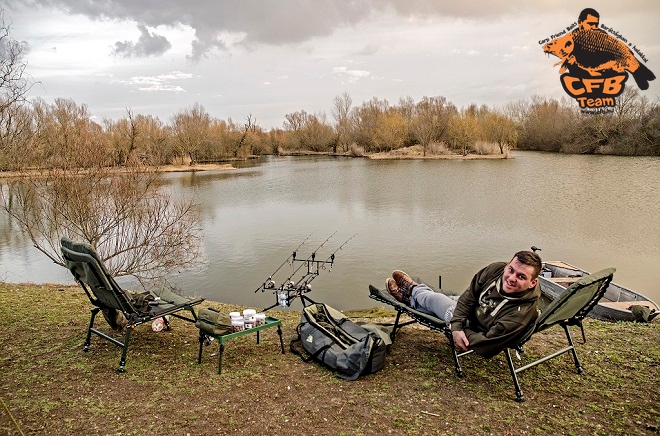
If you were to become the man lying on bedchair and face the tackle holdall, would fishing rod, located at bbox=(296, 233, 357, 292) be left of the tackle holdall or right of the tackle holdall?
right

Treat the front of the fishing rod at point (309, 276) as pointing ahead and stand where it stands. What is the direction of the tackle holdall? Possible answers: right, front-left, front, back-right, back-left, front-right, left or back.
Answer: back-right

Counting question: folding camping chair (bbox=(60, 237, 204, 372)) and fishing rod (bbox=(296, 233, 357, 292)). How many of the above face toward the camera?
0

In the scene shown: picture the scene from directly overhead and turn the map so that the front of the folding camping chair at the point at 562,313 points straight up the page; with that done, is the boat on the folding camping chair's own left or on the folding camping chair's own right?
on the folding camping chair's own right

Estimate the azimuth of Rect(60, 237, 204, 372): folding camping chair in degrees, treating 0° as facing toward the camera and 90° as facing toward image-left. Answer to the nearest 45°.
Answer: approximately 225°

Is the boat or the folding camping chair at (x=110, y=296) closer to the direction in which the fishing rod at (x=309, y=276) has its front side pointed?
the boat

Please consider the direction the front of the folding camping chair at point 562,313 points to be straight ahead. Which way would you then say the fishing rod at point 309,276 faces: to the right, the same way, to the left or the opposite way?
to the right

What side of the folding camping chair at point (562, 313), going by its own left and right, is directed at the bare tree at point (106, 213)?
front

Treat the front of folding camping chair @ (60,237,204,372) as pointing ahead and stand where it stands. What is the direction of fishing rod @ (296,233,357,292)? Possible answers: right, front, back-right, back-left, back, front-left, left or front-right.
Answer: front

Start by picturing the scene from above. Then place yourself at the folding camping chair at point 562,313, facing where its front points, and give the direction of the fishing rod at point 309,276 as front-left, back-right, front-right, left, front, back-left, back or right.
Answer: front

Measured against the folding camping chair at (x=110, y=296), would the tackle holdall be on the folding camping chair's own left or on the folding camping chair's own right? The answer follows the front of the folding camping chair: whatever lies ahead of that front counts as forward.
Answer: on the folding camping chair's own right

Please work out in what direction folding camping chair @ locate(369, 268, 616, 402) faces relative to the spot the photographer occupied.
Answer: facing away from the viewer and to the left of the viewer

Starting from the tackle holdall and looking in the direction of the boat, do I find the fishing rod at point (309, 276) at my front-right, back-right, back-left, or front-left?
front-left

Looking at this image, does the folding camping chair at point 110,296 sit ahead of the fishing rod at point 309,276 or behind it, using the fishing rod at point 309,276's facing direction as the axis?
behind
